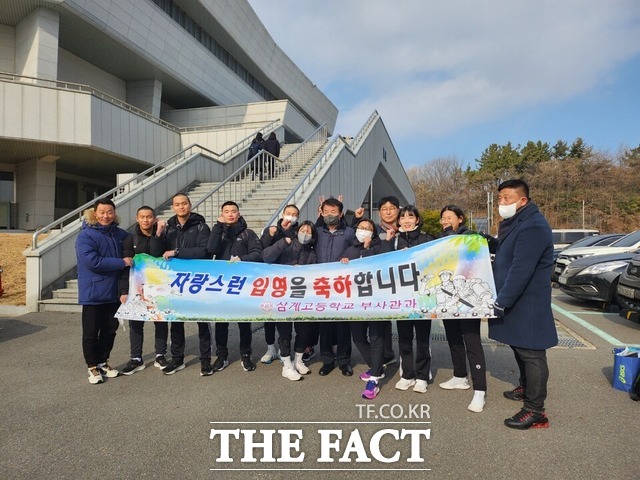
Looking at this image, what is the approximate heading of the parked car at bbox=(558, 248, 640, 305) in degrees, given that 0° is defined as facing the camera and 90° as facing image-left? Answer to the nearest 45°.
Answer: approximately 45°

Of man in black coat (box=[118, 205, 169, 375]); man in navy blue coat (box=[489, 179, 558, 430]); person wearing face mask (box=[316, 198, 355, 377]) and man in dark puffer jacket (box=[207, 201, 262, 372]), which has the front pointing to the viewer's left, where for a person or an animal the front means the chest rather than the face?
man in navy blue coat (box=[489, 179, 558, 430])

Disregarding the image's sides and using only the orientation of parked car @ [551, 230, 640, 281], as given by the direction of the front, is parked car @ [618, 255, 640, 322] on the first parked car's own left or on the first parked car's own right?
on the first parked car's own left

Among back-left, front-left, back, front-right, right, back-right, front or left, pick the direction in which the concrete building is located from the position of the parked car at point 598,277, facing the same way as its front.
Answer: front-right

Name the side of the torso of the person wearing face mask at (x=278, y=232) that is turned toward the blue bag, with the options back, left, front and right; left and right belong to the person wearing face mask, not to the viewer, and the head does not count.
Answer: left

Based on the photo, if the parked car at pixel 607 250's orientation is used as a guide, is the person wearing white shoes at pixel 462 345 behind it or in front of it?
in front

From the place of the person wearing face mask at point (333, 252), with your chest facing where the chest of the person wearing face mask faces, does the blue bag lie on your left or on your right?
on your left

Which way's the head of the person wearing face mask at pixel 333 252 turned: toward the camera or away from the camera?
toward the camera

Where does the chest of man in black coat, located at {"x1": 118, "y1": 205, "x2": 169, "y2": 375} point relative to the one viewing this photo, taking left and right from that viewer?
facing the viewer

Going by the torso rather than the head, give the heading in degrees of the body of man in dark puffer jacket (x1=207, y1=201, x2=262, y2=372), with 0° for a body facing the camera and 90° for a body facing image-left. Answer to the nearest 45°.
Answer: approximately 0°

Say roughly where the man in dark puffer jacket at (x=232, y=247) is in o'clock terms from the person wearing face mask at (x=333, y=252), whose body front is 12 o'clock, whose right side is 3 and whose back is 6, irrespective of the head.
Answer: The man in dark puffer jacket is roughly at 3 o'clock from the person wearing face mask.

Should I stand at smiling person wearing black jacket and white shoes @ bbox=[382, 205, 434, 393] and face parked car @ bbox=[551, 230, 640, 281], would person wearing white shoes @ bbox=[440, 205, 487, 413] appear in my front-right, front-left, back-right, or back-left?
front-right

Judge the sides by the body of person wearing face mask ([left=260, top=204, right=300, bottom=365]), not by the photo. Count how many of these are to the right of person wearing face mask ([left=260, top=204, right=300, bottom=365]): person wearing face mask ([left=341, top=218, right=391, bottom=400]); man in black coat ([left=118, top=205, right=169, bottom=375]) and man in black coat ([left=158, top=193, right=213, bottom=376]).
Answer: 2
